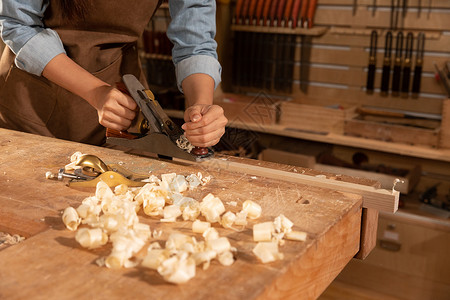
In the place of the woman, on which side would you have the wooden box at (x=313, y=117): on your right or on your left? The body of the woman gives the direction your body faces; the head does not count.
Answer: on your left

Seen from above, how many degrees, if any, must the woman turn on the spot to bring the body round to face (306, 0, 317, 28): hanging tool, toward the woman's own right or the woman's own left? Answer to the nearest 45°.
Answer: approximately 90° to the woman's own left

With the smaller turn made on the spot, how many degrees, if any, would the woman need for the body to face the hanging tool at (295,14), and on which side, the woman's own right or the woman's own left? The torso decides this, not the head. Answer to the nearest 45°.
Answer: approximately 90° to the woman's own left

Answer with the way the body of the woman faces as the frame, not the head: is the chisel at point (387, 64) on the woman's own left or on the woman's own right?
on the woman's own left

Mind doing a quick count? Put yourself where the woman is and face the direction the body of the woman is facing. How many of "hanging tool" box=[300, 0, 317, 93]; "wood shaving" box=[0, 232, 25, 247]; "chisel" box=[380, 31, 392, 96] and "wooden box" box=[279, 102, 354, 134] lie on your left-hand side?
3

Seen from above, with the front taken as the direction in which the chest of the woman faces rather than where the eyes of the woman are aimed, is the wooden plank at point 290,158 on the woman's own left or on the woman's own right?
on the woman's own left

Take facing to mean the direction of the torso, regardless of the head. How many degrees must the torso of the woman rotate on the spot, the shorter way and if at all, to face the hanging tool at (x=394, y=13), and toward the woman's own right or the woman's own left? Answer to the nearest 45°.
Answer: approximately 90° to the woman's own left

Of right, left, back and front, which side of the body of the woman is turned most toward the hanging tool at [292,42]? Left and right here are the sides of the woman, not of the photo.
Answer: left

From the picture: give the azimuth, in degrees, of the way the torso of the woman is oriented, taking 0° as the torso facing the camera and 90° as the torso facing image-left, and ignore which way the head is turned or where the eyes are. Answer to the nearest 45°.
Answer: approximately 315°

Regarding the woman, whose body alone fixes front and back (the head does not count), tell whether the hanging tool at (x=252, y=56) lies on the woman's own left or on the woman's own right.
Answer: on the woman's own left
